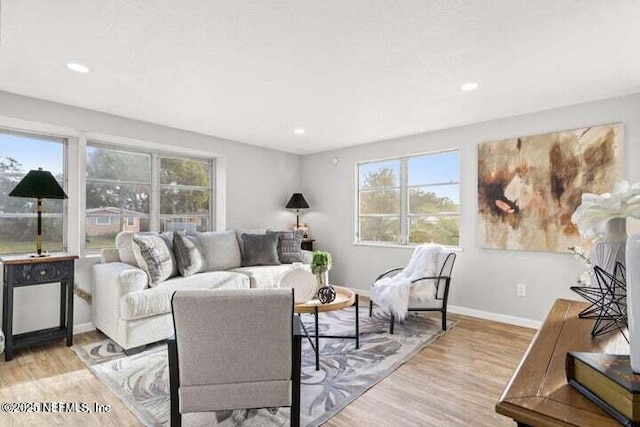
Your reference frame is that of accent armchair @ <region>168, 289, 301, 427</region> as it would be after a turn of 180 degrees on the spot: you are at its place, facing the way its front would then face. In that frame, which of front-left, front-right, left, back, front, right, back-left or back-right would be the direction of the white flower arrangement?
front-left

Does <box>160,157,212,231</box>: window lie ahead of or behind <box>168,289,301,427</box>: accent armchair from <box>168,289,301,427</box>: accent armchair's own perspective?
ahead

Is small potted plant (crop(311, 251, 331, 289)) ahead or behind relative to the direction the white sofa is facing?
ahead

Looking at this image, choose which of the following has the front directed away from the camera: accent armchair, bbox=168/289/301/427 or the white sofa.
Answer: the accent armchair

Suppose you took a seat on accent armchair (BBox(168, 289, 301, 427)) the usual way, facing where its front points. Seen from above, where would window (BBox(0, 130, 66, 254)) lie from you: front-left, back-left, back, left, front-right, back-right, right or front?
front-left

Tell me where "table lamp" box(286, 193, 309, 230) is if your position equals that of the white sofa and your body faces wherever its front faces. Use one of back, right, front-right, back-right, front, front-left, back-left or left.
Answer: left

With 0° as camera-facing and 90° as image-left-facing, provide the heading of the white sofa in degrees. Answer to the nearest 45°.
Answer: approximately 315°

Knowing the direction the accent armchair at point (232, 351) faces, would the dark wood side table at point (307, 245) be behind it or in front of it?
in front

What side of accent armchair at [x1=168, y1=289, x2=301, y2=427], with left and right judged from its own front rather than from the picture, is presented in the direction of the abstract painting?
right

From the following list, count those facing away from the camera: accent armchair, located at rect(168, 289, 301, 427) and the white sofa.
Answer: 1

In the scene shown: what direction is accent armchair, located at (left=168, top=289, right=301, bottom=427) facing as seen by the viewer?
away from the camera

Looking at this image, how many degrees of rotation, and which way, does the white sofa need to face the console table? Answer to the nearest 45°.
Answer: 0° — it already faces it

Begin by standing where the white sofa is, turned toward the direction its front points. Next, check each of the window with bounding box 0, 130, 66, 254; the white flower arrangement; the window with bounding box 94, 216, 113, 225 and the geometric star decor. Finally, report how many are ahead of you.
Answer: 2

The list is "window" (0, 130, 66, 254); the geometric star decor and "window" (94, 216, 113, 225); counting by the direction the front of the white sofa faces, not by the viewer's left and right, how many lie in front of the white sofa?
1
